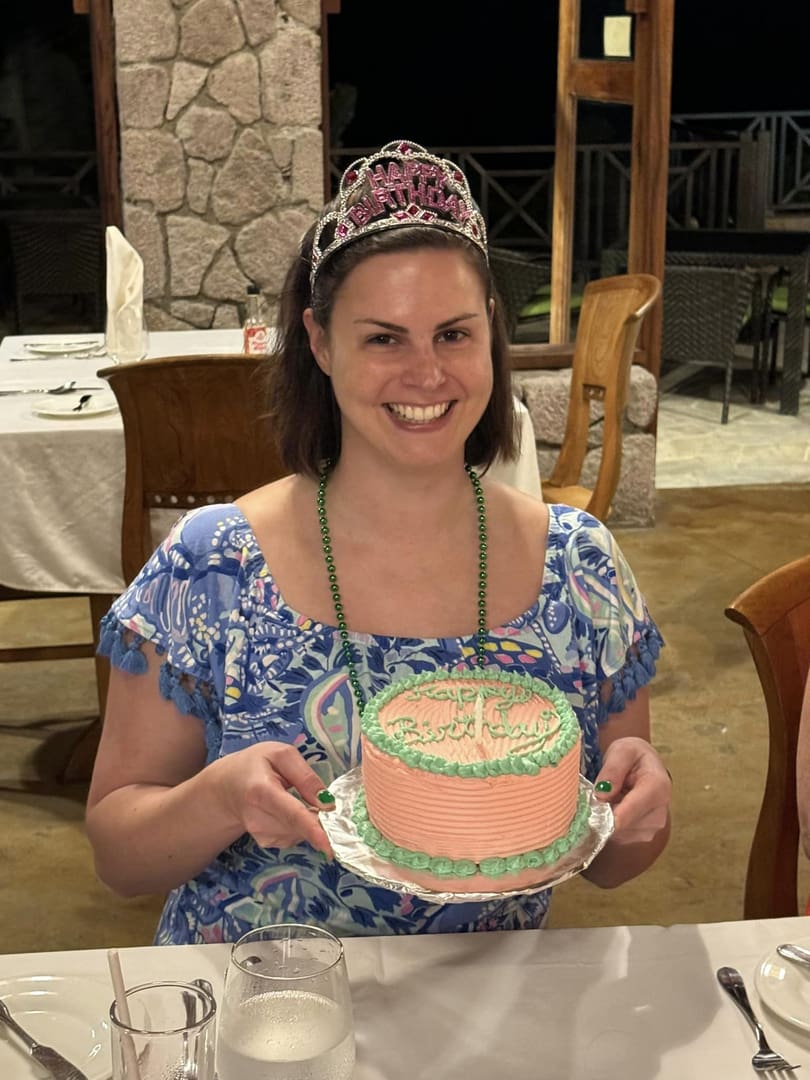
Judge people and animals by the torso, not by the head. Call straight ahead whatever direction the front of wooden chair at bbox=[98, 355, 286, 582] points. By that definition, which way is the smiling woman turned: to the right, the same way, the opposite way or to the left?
the opposite way

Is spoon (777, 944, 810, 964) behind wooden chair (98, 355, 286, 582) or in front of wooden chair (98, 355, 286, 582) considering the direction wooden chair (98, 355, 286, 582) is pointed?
behind

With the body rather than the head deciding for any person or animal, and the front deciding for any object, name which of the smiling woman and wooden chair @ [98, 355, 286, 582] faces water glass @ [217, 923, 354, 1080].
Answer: the smiling woman

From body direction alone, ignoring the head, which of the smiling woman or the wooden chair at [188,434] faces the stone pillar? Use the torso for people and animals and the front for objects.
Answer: the wooden chair

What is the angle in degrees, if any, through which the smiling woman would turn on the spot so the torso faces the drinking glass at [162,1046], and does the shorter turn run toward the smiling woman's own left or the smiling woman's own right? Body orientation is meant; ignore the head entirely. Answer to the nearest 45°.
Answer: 0° — they already face it

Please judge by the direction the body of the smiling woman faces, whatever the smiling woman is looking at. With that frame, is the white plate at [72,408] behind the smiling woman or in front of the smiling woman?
behind

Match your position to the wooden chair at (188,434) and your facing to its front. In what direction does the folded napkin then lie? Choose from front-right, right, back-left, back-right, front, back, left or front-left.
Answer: front

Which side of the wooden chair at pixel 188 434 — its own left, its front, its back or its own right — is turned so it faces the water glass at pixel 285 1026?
back

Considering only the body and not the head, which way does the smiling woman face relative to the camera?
toward the camera

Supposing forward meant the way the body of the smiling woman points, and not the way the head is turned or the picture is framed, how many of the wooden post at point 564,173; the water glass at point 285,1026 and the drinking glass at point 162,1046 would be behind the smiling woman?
1

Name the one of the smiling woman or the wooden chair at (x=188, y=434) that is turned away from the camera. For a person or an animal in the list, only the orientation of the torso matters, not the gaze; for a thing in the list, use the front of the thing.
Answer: the wooden chair

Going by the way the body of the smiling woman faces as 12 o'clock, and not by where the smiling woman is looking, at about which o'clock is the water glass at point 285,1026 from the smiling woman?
The water glass is roughly at 12 o'clock from the smiling woman.

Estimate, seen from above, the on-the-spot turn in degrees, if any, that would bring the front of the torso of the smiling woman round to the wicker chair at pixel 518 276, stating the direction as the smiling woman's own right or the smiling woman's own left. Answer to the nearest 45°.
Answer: approximately 180°

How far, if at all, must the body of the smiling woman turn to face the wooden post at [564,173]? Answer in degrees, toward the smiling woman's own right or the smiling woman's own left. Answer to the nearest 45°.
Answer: approximately 180°

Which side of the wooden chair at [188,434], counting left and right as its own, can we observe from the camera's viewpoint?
back
